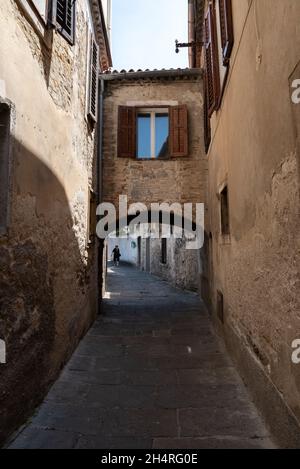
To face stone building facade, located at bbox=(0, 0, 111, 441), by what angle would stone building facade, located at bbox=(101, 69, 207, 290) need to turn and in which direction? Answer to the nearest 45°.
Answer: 0° — it already faces it

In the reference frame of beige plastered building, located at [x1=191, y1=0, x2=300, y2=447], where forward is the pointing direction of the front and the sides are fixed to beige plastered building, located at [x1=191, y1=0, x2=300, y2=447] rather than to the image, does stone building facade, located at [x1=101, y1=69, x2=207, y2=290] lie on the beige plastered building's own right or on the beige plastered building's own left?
on the beige plastered building's own right

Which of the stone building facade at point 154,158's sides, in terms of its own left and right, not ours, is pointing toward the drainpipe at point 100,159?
right

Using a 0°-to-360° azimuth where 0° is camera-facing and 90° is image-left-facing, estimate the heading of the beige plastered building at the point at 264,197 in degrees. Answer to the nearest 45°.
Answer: approximately 90°

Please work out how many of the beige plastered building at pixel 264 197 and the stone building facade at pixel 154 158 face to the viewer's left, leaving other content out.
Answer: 1

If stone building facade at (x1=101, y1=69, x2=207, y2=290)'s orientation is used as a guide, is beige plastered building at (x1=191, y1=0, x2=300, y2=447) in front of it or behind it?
in front

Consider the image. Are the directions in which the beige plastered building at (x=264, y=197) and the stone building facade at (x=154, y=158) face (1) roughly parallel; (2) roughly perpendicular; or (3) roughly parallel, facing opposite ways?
roughly perpendicular

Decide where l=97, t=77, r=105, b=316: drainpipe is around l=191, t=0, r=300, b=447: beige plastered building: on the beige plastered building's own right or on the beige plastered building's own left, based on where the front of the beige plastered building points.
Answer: on the beige plastered building's own right

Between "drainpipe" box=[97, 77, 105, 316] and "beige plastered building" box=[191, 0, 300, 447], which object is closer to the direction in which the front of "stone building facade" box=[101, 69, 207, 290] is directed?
the beige plastered building

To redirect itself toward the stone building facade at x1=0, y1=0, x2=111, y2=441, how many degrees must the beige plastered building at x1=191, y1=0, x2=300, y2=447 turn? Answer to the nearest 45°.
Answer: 0° — it already faces it
